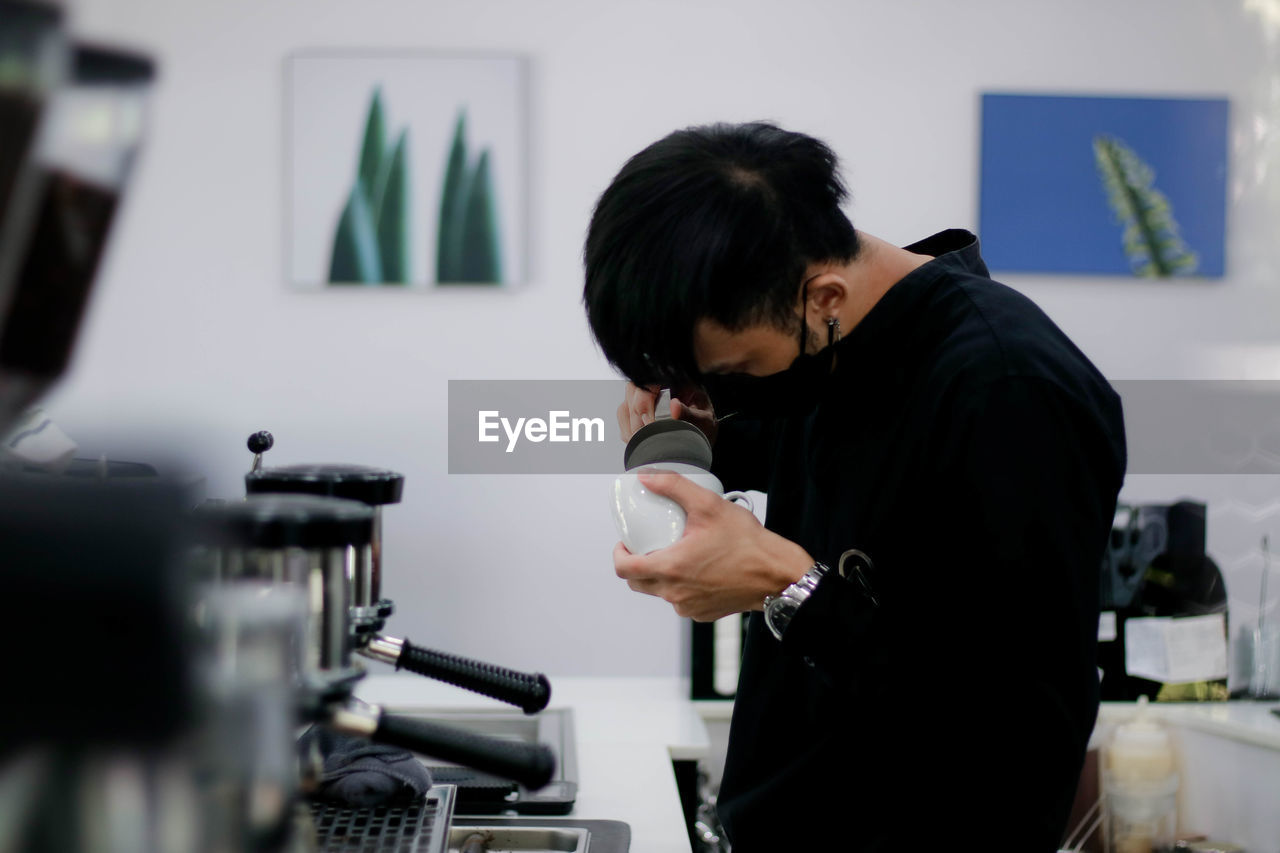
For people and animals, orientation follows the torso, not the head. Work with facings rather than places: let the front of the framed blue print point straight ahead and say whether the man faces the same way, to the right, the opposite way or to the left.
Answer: to the right

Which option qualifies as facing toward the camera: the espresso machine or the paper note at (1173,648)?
the paper note

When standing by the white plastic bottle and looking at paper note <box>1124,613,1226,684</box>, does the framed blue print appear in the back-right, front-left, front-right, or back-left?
front-left

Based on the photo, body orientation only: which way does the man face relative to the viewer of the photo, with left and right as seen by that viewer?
facing to the left of the viewer

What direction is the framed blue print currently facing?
toward the camera

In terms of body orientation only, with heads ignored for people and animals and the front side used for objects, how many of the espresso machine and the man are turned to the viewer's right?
1

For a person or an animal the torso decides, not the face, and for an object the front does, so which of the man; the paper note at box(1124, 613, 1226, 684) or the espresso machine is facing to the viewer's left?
the man

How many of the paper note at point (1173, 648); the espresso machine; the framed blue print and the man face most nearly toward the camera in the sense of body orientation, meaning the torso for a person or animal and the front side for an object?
2

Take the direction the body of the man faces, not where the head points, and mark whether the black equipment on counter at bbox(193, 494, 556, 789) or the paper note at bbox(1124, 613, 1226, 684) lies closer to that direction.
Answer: the black equipment on counter

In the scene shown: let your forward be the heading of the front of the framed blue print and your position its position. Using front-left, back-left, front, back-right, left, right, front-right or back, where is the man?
front

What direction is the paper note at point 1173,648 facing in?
toward the camera

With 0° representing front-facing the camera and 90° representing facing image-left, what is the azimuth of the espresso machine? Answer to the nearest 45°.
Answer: approximately 270°
